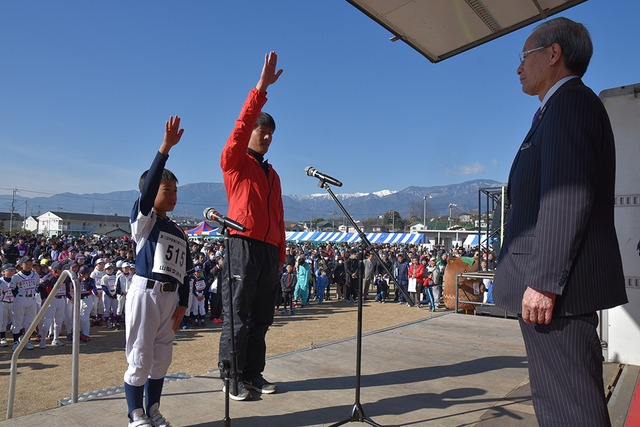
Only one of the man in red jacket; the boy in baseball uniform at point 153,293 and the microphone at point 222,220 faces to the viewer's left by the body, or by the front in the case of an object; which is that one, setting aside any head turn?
the microphone

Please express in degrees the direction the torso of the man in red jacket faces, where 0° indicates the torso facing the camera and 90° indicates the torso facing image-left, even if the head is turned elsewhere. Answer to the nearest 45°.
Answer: approximately 315°

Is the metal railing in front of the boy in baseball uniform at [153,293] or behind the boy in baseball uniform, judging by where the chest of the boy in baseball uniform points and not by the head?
behind

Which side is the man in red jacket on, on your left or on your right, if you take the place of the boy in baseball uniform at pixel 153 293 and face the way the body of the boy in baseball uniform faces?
on your left

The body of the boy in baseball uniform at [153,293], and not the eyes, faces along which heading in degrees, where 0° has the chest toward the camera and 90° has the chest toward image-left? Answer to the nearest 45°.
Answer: approximately 315°

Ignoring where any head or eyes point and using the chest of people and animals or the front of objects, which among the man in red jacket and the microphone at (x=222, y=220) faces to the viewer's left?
the microphone

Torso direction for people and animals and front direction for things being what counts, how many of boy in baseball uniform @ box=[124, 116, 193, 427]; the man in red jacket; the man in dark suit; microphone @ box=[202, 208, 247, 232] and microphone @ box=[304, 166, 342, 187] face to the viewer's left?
3

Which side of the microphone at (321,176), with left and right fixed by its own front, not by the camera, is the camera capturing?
left

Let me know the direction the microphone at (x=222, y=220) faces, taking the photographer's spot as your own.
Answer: facing to the left of the viewer

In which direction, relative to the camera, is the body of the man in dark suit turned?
to the viewer's left
